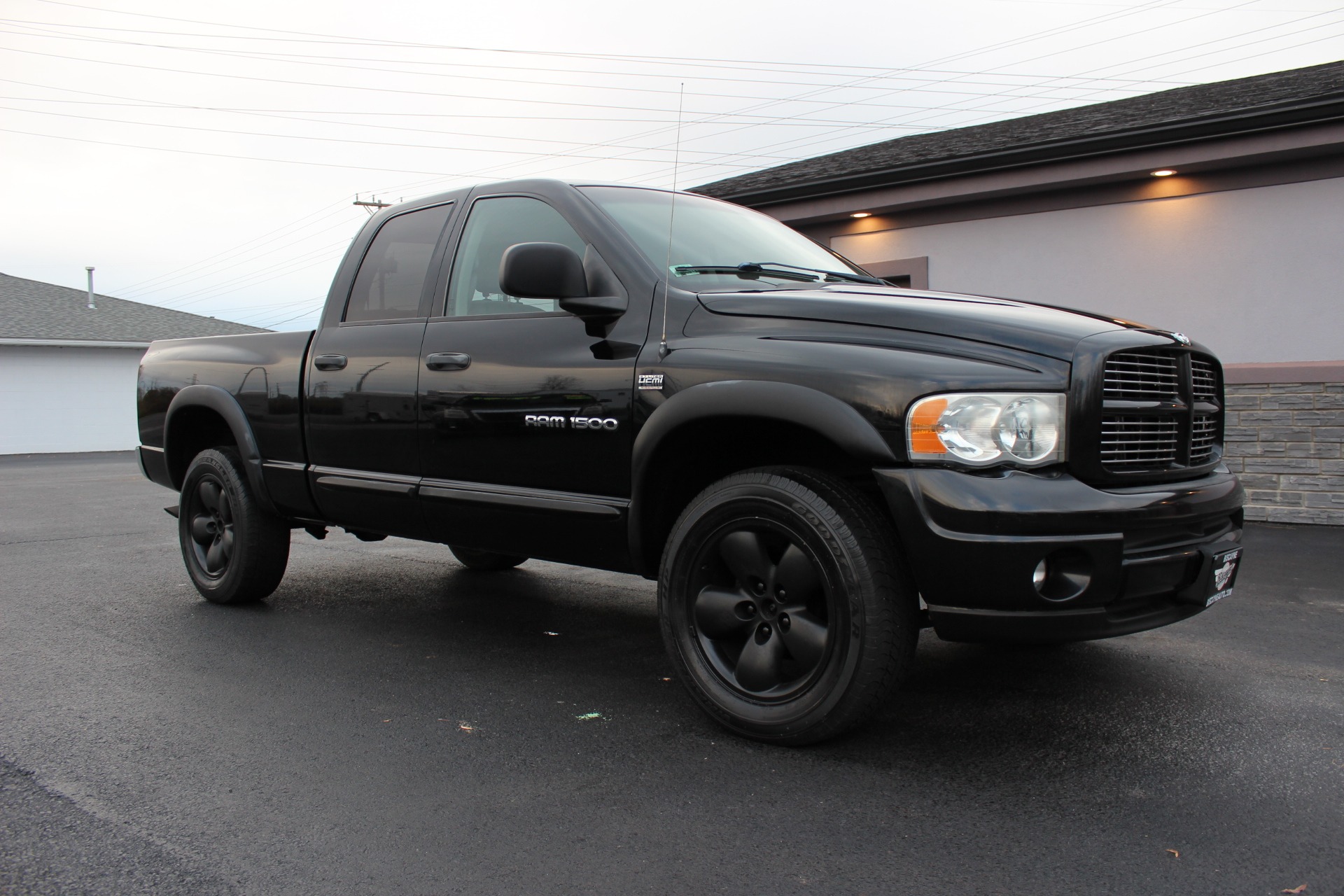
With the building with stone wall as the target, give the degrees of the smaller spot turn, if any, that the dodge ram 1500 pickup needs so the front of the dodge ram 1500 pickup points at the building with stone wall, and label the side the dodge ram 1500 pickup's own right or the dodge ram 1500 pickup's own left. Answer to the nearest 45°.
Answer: approximately 90° to the dodge ram 1500 pickup's own left

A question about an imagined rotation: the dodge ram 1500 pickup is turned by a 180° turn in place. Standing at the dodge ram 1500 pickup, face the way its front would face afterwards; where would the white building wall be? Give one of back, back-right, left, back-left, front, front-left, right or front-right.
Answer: front

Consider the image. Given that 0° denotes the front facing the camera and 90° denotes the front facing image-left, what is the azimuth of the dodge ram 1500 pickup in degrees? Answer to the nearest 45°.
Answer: approximately 315°
